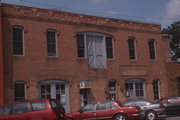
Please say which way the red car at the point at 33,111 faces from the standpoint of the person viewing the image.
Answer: facing away from the viewer and to the left of the viewer

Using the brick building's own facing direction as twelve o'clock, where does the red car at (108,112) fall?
The red car is roughly at 1 o'clock from the brick building.

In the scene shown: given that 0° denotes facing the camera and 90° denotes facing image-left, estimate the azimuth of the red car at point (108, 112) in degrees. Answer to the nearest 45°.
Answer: approximately 135°

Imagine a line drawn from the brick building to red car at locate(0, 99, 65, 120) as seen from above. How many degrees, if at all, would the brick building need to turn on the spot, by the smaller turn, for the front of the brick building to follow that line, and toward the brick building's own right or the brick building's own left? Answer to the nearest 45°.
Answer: approximately 45° to the brick building's own right

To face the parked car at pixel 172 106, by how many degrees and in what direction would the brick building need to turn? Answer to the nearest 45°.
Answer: approximately 45° to its left

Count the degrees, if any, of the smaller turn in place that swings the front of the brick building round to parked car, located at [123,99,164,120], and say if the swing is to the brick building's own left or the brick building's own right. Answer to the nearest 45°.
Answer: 0° — it already faces it

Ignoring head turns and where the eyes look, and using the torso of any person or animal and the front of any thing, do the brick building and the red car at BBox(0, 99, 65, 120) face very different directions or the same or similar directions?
very different directions

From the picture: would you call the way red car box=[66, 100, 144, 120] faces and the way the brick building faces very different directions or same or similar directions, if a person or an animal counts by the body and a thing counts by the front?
very different directions

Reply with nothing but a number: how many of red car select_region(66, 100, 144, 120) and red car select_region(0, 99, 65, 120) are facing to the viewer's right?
0

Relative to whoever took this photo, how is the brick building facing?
facing the viewer and to the right of the viewer
